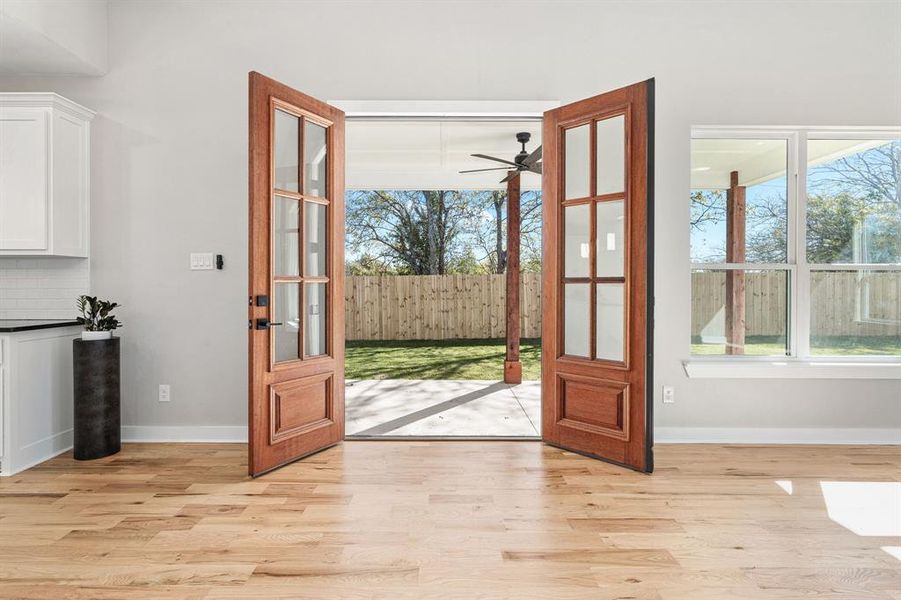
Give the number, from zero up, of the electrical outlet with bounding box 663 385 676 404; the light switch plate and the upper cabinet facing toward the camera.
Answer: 3

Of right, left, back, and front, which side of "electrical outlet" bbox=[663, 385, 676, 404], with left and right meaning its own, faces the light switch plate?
right

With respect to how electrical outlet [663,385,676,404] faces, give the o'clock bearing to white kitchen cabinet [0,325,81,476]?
The white kitchen cabinet is roughly at 2 o'clock from the electrical outlet.

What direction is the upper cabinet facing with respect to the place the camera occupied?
facing the viewer

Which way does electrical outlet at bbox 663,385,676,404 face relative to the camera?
toward the camera

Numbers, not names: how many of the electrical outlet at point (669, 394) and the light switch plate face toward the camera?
2

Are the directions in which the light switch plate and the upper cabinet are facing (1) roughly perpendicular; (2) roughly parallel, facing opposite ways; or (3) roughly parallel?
roughly parallel

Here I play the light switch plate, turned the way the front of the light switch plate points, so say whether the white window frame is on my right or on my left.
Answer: on my left

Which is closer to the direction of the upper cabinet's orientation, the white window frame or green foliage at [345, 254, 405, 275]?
the white window frame

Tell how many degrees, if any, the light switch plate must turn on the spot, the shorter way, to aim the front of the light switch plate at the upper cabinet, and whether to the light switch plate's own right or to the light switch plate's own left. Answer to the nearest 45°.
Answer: approximately 90° to the light switch plate's own right
